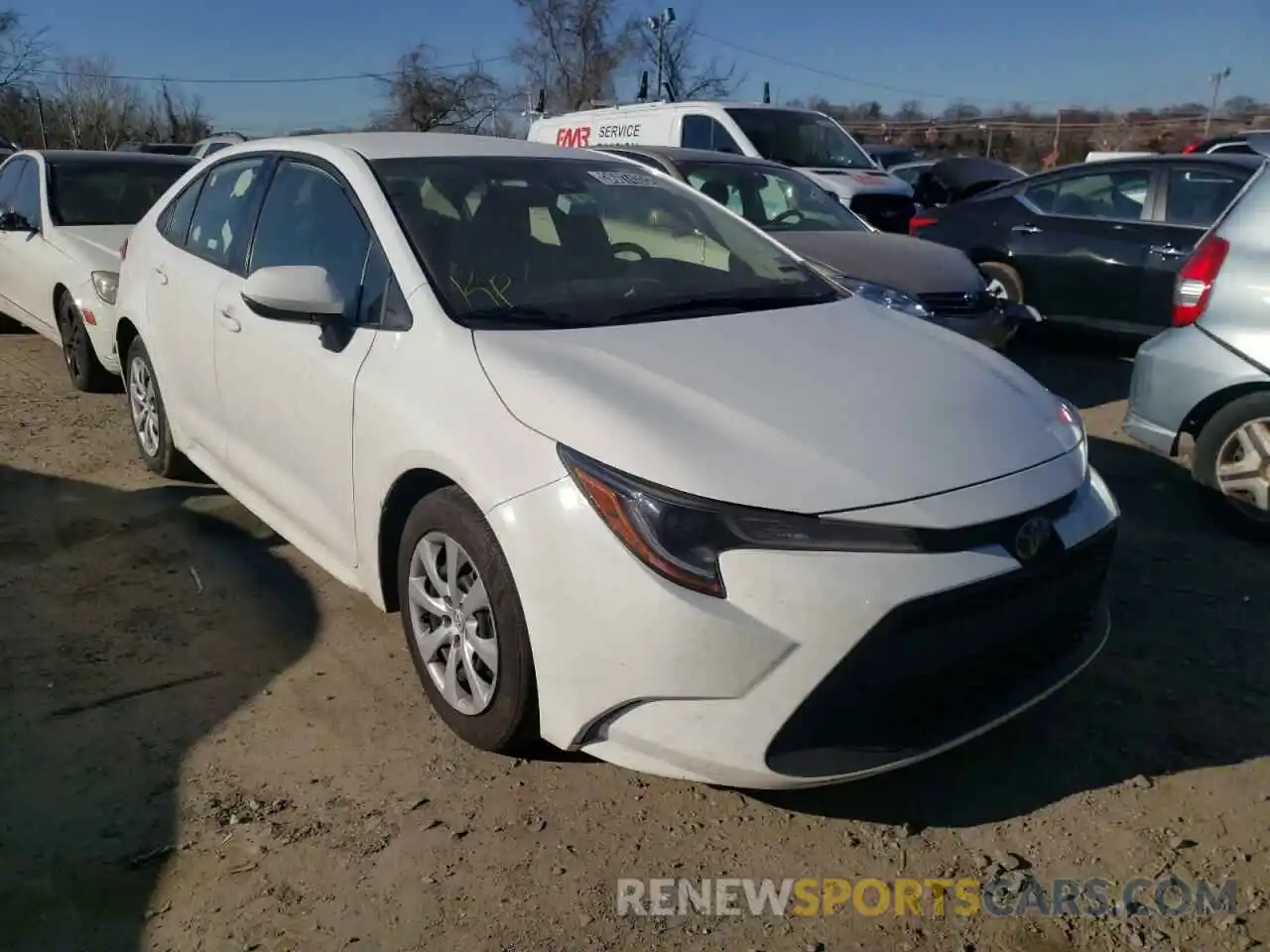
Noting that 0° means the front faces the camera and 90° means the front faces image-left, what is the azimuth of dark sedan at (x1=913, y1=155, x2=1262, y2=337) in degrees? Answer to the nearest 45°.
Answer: approximately 315°

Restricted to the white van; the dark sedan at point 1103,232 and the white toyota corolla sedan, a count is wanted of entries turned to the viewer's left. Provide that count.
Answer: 0

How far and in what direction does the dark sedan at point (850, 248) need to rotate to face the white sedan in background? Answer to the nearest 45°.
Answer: approximately 135° to its right

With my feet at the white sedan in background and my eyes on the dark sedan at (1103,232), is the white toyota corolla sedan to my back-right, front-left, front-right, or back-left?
front-right

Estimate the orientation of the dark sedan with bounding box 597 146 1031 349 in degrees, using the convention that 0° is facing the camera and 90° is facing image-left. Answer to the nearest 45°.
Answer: approximately 315°

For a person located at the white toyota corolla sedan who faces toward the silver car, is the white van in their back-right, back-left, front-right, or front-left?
front-left

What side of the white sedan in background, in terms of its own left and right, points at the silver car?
front

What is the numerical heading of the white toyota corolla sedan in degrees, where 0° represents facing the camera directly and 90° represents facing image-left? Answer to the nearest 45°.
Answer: approximately 315°

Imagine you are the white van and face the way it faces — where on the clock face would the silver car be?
The silver car is roughly at 1 o'clock from the white van.

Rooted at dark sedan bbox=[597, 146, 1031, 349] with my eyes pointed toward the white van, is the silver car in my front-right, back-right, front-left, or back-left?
back-right

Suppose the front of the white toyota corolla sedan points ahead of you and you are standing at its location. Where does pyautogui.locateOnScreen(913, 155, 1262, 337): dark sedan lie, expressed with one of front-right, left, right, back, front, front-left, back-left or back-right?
left

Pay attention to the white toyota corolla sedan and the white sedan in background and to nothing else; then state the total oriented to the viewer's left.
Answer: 0

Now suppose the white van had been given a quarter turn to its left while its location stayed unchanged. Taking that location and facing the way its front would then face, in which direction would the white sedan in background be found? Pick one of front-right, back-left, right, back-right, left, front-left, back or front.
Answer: back

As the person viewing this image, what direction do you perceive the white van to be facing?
facing the viewer and to the right of the viewer

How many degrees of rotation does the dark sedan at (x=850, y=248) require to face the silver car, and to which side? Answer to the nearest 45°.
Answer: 0° — it already faces it

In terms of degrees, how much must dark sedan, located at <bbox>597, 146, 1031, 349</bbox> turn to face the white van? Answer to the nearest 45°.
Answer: approximately 135° to its left

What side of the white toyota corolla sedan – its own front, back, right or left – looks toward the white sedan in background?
back

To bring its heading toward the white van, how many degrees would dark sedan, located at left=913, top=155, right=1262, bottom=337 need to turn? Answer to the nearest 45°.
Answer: approximately 180°
